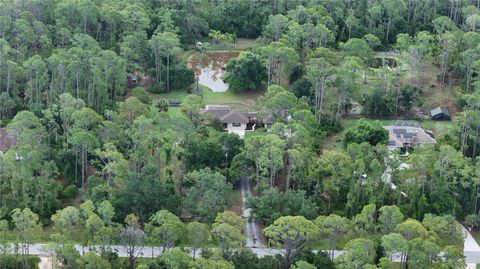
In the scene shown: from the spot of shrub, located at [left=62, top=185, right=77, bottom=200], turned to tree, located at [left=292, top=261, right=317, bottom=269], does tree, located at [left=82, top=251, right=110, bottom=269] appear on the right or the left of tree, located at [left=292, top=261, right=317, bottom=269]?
right

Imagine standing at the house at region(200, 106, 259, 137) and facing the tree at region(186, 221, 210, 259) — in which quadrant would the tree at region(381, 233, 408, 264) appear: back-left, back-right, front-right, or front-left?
front-left

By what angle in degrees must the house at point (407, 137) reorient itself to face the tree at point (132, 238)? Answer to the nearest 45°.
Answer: approximately 45° to its right

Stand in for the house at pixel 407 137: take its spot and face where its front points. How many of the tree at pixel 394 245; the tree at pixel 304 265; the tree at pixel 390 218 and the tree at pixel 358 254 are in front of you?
4

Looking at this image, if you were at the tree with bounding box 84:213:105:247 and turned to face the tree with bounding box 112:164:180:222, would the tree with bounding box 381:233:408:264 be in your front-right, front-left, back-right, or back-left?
front-right

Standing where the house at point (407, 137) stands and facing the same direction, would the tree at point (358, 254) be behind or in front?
in front

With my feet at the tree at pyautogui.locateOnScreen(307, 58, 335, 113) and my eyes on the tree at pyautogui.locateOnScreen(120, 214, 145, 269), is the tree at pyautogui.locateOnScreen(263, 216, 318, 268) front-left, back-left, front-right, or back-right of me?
front-left

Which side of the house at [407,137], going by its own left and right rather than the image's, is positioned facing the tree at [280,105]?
right

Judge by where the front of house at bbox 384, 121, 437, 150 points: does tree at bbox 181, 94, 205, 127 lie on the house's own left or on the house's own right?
on the house's own right

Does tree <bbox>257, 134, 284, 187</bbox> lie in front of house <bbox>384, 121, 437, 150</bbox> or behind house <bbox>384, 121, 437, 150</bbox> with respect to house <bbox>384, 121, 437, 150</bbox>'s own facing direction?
in front

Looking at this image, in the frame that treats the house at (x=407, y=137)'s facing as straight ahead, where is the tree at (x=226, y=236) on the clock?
The tree is roughly at 1 o'clock from the house.

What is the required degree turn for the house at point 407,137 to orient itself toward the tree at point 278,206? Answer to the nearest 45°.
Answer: approximately 45° to its right

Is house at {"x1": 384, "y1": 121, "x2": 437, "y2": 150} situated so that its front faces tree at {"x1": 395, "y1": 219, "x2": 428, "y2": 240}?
yes

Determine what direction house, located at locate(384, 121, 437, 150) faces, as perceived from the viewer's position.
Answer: facing the viewer

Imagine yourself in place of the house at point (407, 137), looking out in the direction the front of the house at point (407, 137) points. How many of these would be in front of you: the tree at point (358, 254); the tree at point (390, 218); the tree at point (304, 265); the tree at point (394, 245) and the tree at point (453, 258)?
5

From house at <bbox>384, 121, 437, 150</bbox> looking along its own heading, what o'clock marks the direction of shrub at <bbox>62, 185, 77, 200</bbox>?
The shrub is roughly at 2 o'clock from the house.

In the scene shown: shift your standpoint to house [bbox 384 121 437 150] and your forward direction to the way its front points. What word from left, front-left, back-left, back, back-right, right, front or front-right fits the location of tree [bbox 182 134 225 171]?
front-right

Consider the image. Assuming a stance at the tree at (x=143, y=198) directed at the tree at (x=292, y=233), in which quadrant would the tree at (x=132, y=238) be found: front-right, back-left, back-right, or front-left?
front-right

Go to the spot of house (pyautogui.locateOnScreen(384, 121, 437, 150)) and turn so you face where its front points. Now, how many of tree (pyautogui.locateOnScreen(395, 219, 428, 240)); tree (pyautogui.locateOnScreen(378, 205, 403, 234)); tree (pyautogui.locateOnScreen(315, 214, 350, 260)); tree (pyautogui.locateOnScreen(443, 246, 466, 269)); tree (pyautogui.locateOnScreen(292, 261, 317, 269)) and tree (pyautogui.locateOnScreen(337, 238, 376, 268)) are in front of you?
6

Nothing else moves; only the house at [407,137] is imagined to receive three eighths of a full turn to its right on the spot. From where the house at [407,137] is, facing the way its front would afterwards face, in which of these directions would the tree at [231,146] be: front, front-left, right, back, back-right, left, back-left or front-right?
left
